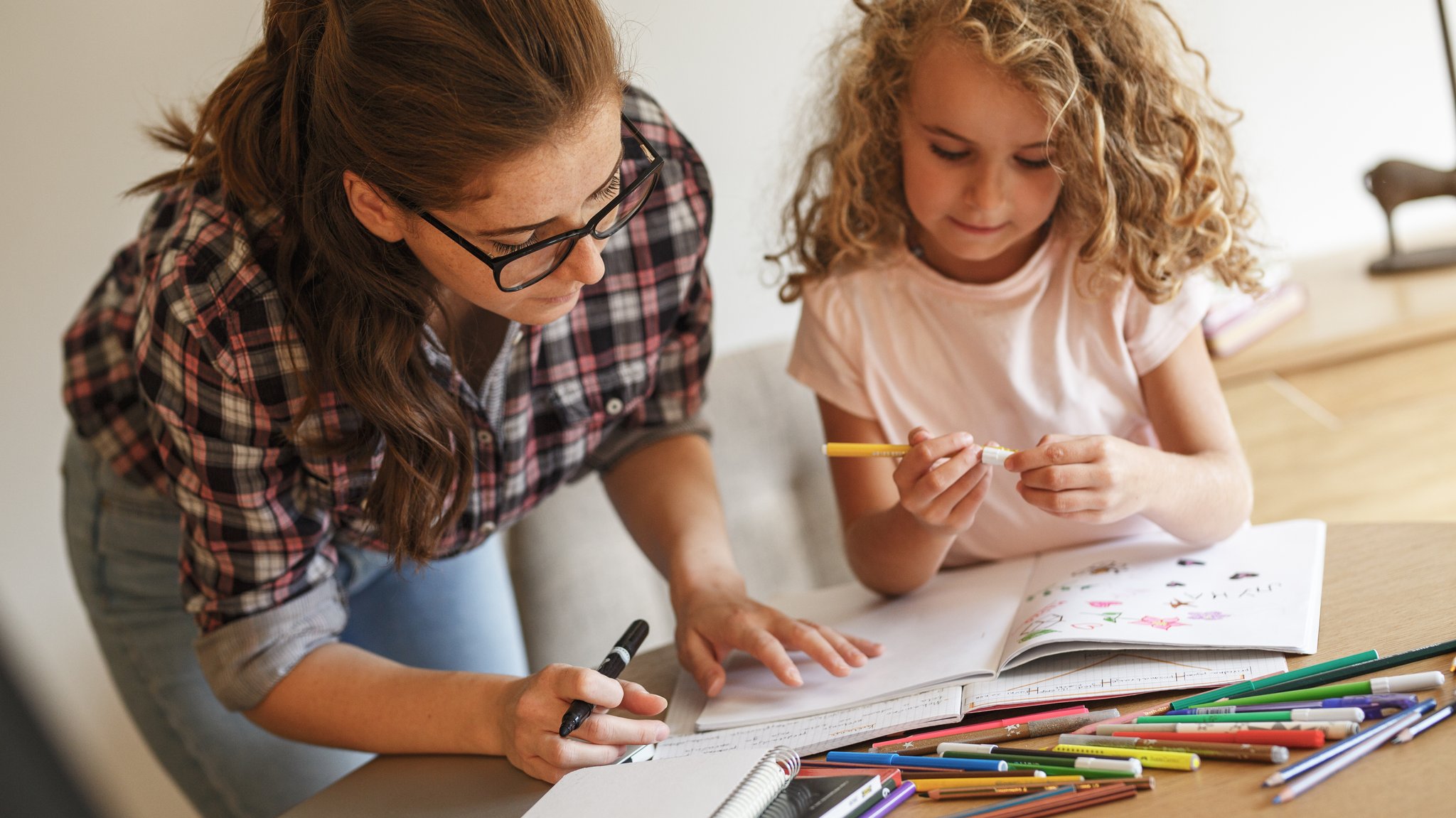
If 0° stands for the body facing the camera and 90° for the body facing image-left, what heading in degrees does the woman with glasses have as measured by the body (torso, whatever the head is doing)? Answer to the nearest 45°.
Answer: approximately 315°

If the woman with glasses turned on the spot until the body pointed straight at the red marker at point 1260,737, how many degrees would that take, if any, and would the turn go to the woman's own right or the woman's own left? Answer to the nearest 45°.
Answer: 0° — they already face it

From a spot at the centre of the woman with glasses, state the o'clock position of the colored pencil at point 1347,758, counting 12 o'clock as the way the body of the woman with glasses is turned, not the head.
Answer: The colored pencil is roughly at 12 o'clock from the woman with glasses.

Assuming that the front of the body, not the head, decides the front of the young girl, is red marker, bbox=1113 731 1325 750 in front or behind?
in front

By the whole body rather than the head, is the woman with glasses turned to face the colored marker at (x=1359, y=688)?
yes

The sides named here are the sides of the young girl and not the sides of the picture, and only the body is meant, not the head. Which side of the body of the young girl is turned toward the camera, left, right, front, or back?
front

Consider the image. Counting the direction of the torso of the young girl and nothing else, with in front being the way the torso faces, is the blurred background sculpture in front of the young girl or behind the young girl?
behind

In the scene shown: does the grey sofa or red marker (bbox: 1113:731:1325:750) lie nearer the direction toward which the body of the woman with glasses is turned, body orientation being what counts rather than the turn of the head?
the red marker

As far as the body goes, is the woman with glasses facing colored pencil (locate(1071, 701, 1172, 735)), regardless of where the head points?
yes

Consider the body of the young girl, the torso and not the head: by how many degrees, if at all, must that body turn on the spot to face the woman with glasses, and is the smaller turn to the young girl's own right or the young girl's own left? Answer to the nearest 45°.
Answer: approximately 45° to the young girl's own right

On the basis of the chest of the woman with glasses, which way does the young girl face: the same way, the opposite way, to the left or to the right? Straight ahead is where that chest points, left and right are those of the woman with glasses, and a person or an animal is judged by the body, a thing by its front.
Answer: to the right

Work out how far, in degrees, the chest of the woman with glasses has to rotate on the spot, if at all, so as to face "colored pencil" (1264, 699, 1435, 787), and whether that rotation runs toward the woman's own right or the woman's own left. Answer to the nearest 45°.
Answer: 0° — they already face it

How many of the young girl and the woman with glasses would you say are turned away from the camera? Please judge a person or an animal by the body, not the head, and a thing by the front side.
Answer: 0

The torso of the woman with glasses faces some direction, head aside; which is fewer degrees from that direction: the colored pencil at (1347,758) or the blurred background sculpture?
the colored pencil

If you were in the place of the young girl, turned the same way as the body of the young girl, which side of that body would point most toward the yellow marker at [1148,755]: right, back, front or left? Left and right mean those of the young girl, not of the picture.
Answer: front

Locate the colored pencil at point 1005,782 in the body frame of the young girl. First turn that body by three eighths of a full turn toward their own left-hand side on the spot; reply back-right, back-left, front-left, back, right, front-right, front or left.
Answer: back-right

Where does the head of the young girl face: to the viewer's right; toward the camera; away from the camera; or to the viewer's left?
toward the camera
